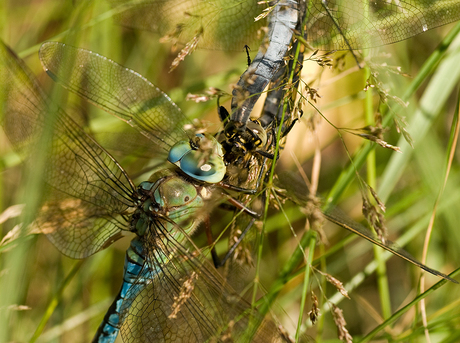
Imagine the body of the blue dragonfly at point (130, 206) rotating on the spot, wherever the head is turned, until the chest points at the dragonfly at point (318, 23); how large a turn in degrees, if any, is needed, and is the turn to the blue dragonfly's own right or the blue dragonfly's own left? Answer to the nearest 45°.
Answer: approximately 45° to the blue dragonfly's own right

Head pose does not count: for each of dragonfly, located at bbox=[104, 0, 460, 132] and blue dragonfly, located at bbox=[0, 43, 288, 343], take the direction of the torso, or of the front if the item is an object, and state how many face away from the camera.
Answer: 1
